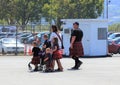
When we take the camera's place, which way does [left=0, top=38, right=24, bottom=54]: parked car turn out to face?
facing the viewer and to the right of the viewer

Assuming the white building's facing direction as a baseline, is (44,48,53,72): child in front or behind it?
in front

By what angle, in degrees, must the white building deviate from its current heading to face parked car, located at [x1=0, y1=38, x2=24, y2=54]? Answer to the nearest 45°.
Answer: approximately 90° to its right

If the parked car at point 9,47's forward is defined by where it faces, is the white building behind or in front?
in front

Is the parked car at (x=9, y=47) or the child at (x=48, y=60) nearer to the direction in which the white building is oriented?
the child

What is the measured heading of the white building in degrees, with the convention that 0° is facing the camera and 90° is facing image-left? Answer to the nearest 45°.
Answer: approximately 0°

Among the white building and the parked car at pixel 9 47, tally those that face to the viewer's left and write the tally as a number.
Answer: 0
